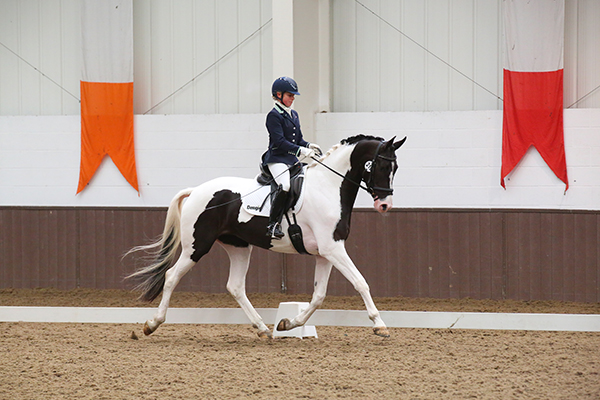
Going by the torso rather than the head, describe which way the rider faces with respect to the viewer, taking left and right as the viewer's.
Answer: facing the viewer and to the right of the viewer

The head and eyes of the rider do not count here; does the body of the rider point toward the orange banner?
no

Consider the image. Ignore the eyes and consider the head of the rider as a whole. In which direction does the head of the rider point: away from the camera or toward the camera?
toward the camera

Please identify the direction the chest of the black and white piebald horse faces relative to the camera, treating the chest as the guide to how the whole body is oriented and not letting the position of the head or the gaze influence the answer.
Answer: to the viewer's right

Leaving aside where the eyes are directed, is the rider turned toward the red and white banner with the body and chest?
no

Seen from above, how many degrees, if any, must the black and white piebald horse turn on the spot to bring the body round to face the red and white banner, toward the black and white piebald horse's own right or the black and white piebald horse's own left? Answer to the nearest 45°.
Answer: approximately 45° to the black and white piebald horse's own left

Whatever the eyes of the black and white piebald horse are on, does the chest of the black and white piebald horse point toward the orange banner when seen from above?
no
